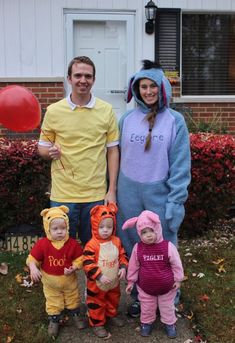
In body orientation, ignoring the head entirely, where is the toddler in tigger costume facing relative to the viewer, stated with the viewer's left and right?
facing the viewer and to the right of the viewer

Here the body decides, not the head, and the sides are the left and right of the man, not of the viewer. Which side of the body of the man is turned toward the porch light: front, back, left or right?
back

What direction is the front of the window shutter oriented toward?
toward the camera

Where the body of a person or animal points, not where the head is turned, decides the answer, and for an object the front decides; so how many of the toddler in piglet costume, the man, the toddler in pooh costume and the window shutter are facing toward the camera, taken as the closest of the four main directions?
4

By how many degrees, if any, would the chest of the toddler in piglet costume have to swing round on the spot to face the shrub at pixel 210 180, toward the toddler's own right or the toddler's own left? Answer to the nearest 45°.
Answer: approximately 180°

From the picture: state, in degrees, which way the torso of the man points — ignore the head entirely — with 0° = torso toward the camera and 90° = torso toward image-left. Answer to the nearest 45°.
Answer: approximately 0°

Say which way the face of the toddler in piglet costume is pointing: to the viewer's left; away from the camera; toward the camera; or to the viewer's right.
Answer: toward the camera

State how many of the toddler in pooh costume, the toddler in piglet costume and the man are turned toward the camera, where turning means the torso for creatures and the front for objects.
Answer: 3

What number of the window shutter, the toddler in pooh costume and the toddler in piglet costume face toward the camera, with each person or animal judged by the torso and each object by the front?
3

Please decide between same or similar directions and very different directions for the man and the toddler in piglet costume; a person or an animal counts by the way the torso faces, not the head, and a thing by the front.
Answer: same or similar directions

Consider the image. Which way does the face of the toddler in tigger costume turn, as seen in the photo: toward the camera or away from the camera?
toward the camera

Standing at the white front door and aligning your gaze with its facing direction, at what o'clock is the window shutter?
The window shutter is roughly at 9 o'clock from the white front door.

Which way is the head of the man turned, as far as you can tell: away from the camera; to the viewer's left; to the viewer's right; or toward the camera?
toward the camera

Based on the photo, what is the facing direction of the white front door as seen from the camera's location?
facing the viewer

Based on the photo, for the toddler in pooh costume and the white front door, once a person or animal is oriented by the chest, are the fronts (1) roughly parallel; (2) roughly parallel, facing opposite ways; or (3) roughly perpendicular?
roughly parallel

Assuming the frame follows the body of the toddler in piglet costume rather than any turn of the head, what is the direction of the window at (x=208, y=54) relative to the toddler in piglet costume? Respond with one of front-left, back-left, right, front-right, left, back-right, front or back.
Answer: back

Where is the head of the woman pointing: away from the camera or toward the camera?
toward the camera
